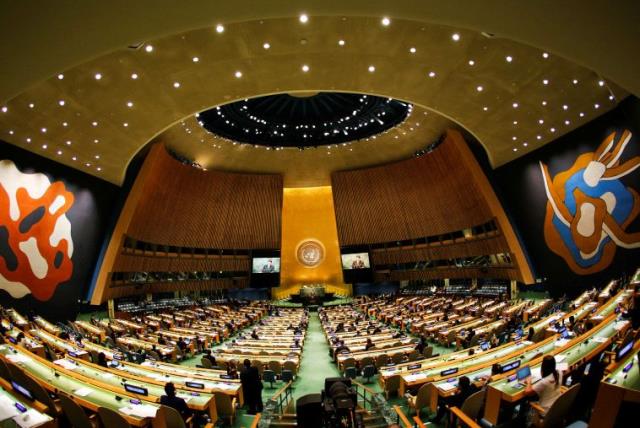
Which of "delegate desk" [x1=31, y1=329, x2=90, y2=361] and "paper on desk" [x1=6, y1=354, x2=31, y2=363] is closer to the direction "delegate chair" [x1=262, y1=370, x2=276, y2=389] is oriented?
the delegate desk

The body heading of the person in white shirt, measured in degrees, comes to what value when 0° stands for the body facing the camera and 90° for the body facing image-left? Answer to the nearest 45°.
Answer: approximately 135°

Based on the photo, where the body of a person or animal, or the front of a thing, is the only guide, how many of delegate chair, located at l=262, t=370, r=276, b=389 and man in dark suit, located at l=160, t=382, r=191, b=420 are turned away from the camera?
2

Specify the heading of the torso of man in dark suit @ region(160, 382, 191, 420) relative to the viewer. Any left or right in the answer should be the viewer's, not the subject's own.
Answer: facing away from the viewer

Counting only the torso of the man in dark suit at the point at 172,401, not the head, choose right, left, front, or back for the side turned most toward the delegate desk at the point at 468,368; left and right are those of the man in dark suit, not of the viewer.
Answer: right

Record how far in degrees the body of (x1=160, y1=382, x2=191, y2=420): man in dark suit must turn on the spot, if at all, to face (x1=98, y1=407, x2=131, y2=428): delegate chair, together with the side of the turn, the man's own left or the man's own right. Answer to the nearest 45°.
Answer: approximately 135° to the man's own left

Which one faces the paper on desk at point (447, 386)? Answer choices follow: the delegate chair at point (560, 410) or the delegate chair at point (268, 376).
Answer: the delegate chair at point (560, 410)

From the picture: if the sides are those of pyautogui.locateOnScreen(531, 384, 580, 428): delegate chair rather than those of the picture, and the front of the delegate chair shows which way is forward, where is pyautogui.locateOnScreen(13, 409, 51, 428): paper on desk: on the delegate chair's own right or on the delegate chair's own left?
on the delegate chair's own left

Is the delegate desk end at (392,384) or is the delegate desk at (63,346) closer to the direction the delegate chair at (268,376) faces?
the delegate desk
